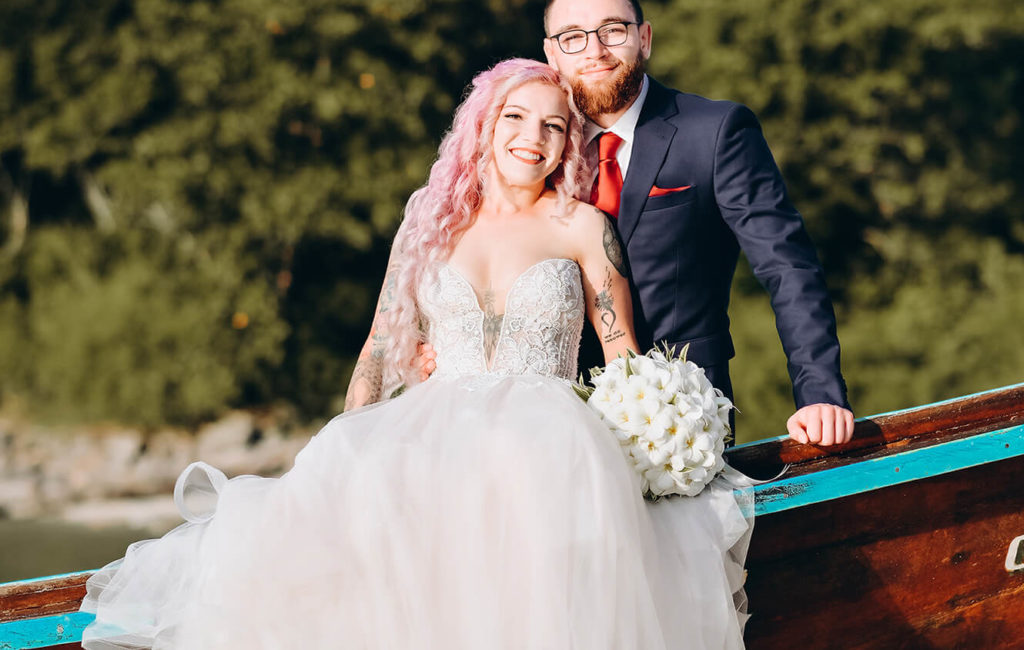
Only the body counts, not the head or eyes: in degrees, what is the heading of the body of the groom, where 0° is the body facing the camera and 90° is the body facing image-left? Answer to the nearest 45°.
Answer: approximately 0°

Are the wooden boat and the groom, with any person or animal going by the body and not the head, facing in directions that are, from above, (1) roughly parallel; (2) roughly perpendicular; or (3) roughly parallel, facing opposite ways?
roughly perpendicular

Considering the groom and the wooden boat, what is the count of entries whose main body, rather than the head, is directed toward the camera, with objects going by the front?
1

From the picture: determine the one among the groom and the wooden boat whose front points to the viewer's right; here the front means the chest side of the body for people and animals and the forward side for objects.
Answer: the wooden boat

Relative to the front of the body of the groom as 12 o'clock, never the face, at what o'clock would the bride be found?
The bride is roughly at 1 o'clock from the groom.

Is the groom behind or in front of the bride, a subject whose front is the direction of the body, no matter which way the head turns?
behind

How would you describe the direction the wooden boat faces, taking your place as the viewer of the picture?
facing to the right of the viewer
